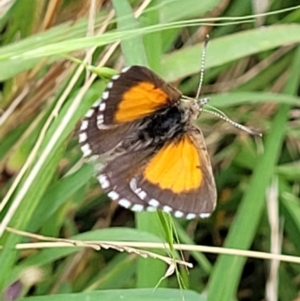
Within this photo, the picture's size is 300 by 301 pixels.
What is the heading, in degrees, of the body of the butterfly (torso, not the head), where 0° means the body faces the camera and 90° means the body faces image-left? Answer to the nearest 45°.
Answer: approximately 225°
